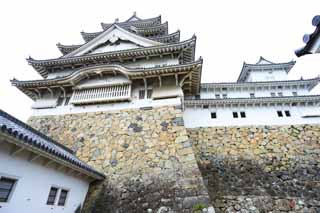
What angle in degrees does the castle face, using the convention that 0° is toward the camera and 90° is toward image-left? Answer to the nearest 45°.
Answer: approximately 0°

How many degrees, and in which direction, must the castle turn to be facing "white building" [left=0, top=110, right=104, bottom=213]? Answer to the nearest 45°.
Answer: approximately 45° to its right
